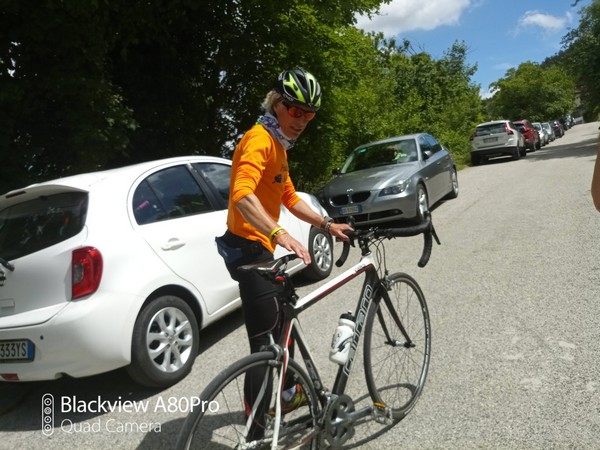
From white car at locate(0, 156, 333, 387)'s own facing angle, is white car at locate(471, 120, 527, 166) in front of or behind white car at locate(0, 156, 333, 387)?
in front

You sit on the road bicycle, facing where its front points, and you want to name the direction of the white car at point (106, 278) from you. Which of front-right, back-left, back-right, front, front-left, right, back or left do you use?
left

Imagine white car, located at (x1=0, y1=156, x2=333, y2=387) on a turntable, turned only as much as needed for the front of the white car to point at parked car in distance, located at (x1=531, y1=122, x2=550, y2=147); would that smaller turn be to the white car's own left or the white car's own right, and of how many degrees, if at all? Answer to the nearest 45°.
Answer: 0° — it already faces it

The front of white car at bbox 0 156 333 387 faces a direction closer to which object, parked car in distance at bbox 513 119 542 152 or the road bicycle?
the parked car in distance

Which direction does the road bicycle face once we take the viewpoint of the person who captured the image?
facing away from the viewer and to the right of the viewer

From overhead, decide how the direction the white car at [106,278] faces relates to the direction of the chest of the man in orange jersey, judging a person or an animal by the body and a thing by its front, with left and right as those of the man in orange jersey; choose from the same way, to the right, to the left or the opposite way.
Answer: to the left

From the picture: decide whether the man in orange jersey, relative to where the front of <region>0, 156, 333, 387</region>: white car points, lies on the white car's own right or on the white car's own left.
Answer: on the white car's own right

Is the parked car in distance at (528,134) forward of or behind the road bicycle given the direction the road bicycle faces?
forward

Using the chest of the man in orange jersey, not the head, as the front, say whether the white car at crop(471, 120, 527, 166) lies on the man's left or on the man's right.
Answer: on the man's left

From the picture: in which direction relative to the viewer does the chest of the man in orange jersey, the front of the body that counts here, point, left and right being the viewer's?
facing the viewer and to the right of the viewer

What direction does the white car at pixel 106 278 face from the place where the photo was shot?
facing away from the viewer and to the right of the viewer

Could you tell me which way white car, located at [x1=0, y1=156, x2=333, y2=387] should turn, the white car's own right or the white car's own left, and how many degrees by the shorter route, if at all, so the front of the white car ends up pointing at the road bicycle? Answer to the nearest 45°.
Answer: approximately 90° to the white car's own right

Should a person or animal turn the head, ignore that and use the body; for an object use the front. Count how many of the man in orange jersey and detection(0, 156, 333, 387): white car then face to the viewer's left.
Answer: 0
